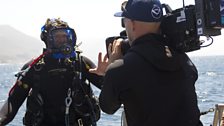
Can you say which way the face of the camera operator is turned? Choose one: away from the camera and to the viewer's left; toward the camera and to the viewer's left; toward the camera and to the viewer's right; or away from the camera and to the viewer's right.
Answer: away from the camera and to the viewer's left

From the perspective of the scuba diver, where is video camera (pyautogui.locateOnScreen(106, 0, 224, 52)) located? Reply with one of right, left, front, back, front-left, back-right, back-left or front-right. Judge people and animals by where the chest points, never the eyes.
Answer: front-left

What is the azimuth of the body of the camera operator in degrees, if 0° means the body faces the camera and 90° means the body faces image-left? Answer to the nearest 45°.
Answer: approximately 135°

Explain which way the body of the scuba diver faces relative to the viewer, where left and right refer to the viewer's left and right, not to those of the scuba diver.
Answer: facing the viewer
